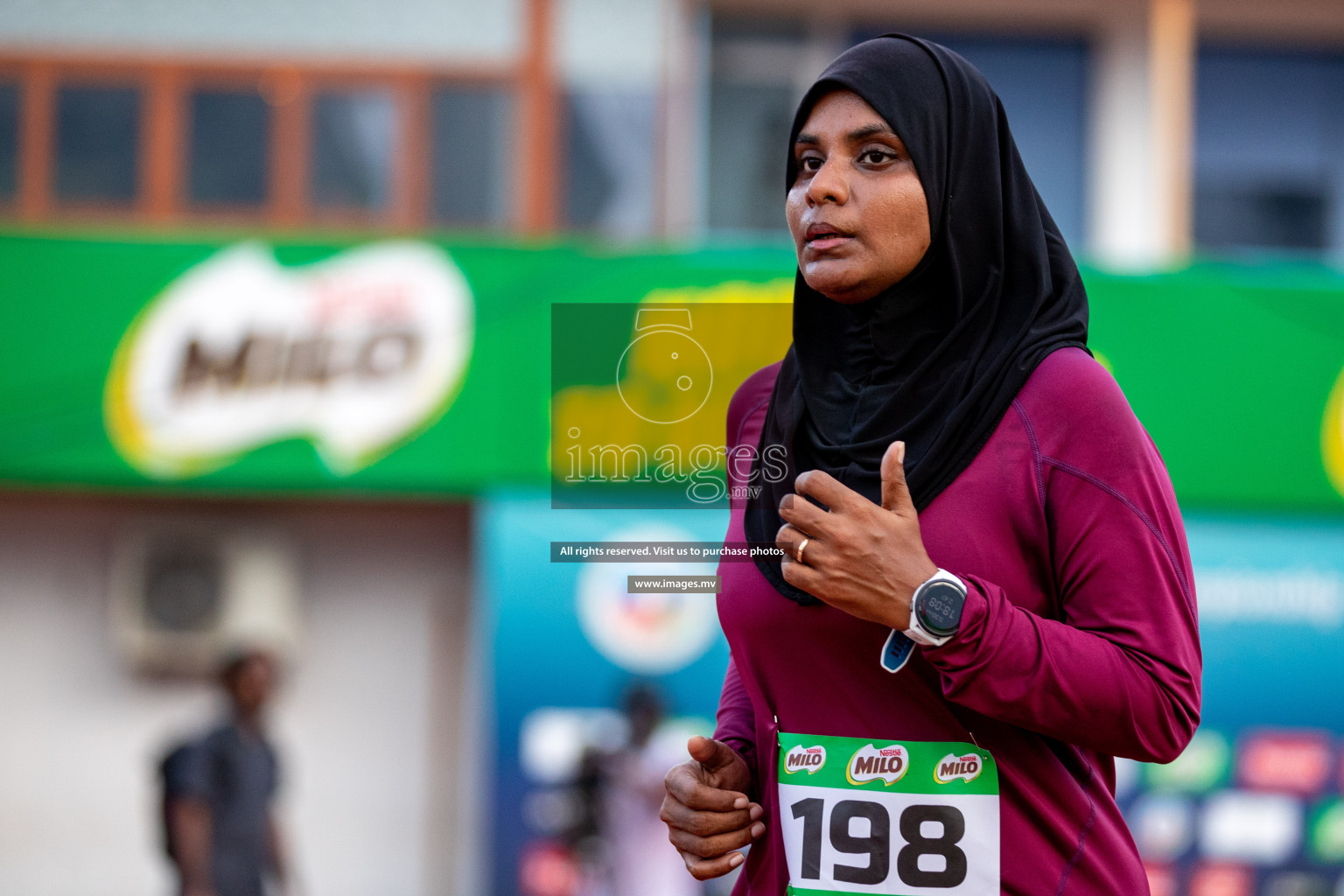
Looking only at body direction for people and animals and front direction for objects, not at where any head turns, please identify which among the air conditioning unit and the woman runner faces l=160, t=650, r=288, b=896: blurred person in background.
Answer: the air conditioning unit

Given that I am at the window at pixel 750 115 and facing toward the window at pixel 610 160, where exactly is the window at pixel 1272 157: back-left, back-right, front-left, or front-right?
back-left

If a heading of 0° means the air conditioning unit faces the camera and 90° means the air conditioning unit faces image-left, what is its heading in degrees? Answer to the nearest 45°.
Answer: approximately 0°

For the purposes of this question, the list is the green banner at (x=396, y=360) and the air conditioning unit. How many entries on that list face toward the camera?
2

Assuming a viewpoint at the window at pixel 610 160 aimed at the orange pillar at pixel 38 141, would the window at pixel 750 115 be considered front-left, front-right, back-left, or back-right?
back-right

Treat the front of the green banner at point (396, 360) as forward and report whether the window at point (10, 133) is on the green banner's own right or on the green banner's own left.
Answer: on the green banner's own right
